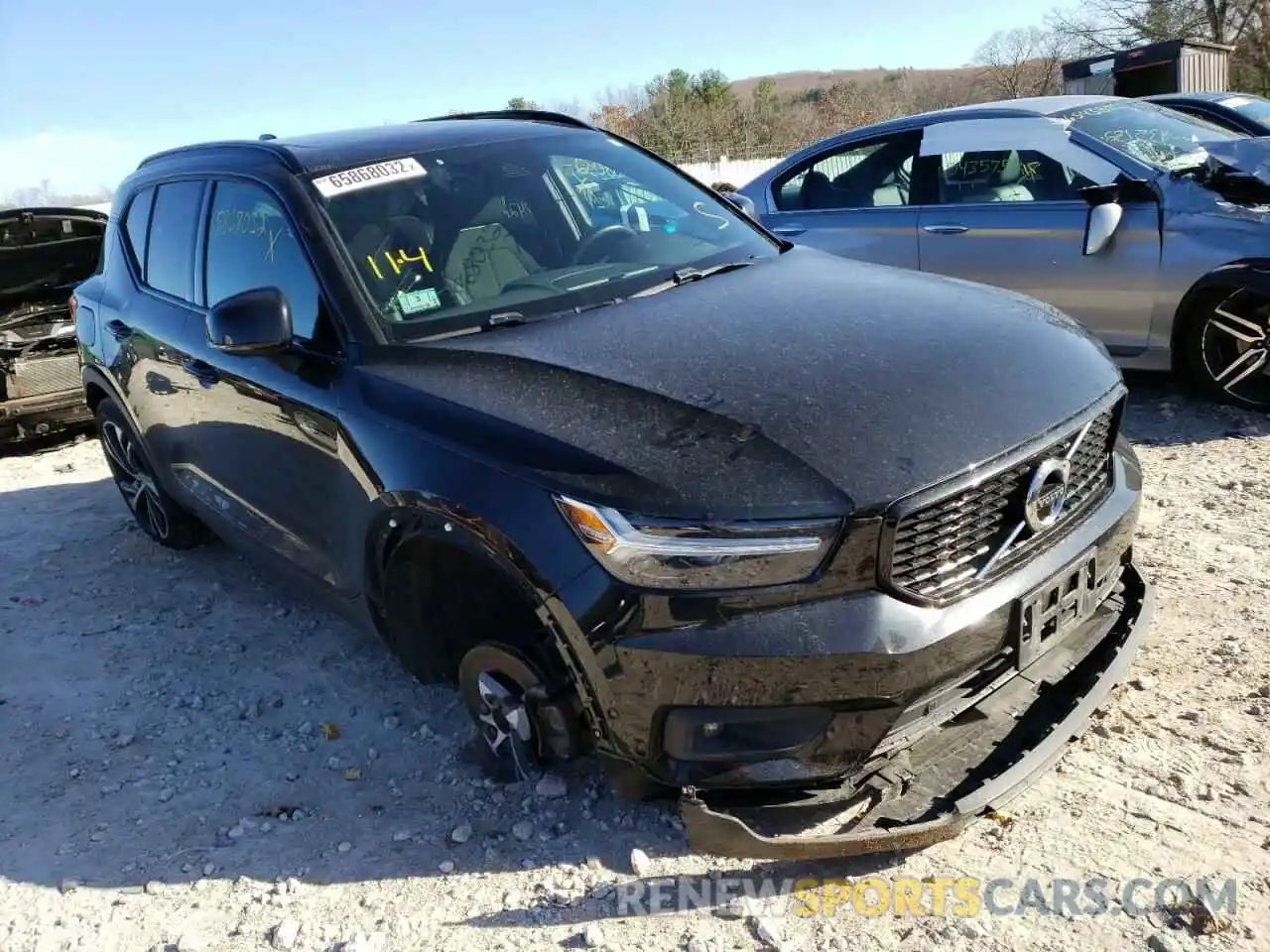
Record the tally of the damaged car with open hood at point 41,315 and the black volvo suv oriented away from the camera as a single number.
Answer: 0

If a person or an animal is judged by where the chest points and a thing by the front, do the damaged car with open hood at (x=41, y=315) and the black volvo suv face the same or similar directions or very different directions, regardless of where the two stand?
same or similar directions

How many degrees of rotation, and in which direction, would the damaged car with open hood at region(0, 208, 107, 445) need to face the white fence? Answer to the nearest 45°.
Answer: approximately 90° to its left

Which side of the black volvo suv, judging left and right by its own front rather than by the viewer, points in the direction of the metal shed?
left

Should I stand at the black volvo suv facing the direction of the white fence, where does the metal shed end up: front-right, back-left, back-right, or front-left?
front-right

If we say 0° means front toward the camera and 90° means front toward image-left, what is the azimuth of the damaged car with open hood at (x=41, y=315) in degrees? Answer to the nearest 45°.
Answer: approximately 315°

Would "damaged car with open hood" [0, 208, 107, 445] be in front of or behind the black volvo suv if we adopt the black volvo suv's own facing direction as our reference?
behind

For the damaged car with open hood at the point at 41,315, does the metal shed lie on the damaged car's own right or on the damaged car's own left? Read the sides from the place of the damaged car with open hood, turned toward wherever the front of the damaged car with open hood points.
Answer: on the damaged car's own left

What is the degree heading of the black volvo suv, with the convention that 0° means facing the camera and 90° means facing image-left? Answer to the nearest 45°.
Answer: approximately 315°

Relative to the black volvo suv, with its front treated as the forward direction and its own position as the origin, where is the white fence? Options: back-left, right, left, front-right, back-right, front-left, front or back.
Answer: back-left
